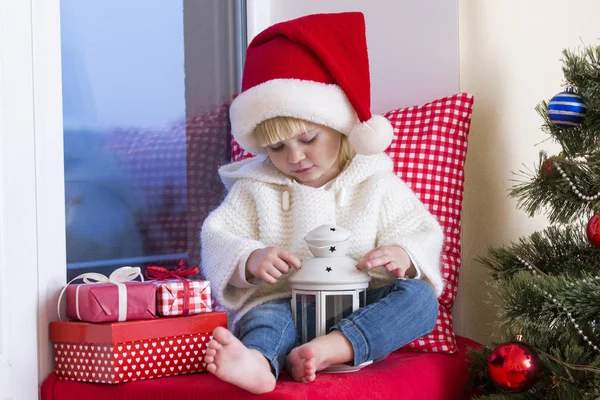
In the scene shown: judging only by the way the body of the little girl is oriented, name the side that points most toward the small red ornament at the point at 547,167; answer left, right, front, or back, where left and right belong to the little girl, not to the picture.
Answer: left

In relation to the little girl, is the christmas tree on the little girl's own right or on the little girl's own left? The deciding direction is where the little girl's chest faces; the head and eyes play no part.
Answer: on the little girl's own left

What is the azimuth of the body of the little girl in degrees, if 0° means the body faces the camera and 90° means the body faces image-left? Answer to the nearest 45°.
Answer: approximately 0°
